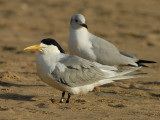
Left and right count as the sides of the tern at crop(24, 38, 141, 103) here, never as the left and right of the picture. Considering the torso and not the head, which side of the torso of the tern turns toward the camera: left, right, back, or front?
left
